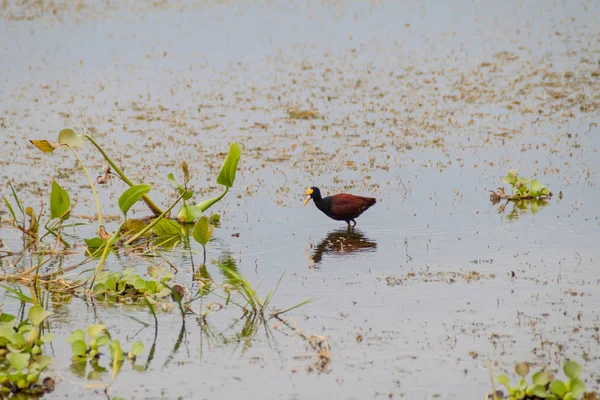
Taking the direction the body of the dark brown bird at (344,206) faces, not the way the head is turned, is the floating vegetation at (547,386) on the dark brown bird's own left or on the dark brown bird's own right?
on the dark brown bird's own left

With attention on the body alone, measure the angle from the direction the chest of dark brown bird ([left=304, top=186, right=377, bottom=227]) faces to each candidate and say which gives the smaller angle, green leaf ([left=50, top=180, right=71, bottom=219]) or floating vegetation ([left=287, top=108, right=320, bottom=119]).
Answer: the green leaf

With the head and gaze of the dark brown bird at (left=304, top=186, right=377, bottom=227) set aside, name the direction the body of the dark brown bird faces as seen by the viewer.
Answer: to the viewer's left

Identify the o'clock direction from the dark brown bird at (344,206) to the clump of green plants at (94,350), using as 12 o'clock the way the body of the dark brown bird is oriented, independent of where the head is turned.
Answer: The clump of green plants is roughly at 10 o'clock from the dark brown bird.

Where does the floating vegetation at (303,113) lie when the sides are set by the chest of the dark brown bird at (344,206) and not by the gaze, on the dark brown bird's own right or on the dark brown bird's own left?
on the dark brown bird's own right

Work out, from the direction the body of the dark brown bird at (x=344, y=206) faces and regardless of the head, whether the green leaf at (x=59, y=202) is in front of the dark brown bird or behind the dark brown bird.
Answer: in front

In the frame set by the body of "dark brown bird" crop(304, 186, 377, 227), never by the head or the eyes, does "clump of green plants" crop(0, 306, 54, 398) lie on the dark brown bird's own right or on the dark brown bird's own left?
on the dark brown bird's own left

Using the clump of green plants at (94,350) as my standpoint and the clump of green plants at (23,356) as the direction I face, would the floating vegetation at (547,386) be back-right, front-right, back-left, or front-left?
back-left
